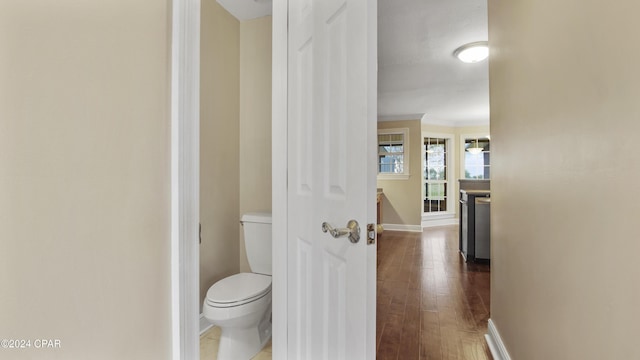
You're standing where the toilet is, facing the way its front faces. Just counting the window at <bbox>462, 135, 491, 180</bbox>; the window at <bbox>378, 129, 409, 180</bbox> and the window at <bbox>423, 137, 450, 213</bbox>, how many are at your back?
3

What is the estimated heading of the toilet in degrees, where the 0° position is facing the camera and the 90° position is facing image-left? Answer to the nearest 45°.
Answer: approximately 45°

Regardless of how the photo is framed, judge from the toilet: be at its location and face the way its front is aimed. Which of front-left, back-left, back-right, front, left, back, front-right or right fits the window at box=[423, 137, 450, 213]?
back

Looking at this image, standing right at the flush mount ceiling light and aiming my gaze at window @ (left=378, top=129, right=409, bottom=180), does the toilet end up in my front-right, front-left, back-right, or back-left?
back-left

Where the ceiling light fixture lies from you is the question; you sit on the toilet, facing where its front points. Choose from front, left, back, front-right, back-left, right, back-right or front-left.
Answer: back

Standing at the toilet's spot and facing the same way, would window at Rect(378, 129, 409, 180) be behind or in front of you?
behind
